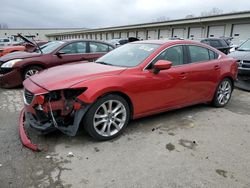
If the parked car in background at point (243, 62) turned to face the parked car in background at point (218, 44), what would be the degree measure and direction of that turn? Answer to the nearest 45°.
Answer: approximately 135° to its right

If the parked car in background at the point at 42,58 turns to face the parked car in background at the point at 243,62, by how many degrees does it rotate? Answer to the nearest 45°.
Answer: approximately 135° to its left

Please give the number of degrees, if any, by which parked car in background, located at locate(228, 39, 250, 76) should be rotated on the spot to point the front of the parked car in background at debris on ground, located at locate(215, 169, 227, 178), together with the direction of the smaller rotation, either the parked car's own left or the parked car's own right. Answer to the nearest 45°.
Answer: approximately 45° to the parked car's own left

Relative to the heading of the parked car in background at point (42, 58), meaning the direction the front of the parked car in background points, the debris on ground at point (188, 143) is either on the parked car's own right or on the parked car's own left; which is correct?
on the parked car's own left

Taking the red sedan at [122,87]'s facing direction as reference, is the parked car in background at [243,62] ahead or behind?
behind

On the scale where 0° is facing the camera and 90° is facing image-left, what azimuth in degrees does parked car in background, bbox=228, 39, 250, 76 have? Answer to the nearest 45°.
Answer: approximately 45°

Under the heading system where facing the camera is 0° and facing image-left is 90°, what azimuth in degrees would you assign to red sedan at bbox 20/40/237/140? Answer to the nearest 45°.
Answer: approximately 45°

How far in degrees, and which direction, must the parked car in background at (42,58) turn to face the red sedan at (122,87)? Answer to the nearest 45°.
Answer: approximately 45° to its left

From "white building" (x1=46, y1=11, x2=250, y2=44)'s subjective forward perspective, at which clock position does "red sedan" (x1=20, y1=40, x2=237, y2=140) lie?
The red sedan is roughly at 11 o'clock from the white building.
